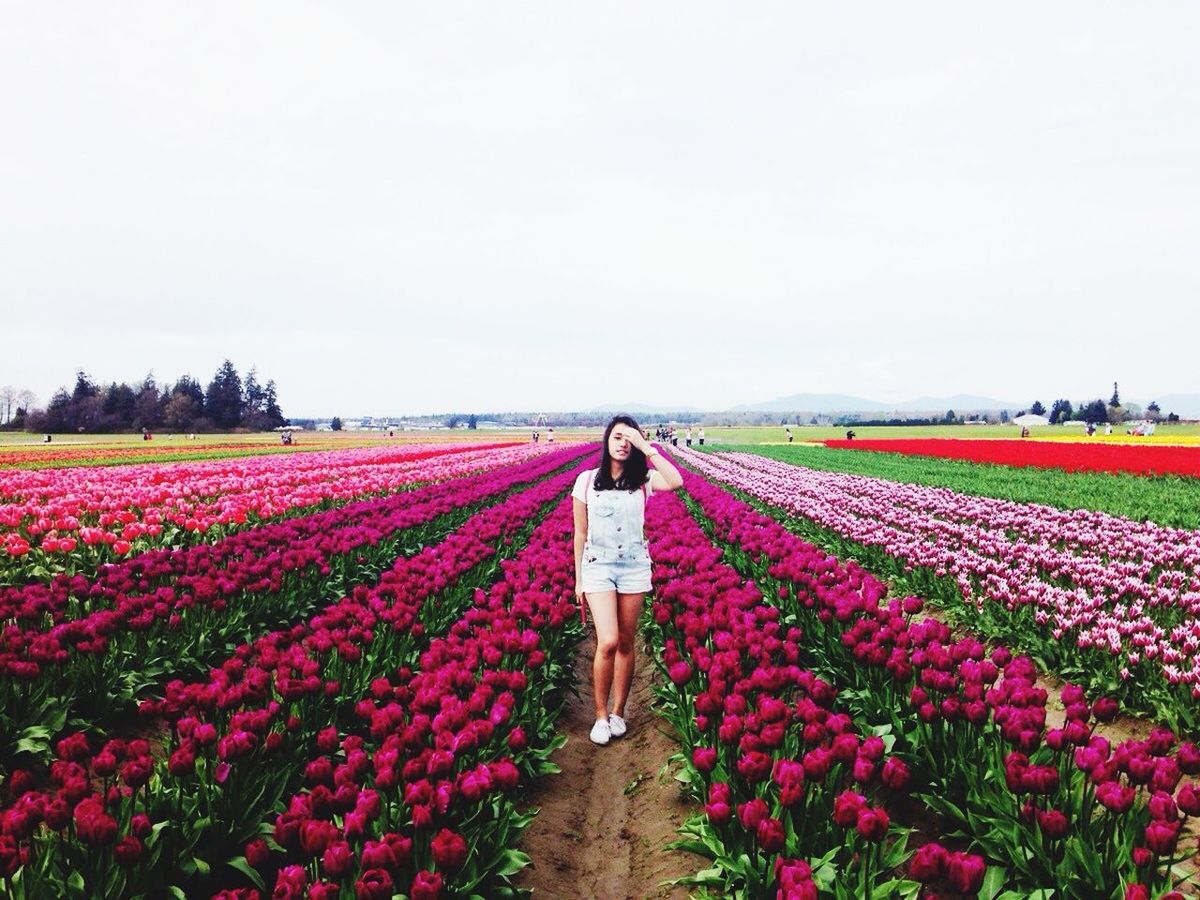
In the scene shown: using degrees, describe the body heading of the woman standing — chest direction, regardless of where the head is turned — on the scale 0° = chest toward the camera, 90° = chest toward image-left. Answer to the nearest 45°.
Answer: approximately 0°

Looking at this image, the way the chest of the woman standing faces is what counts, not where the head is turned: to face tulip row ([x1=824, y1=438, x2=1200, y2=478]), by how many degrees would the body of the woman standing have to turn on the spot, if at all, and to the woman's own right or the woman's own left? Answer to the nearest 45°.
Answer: approximately 135° to the woman's own left
